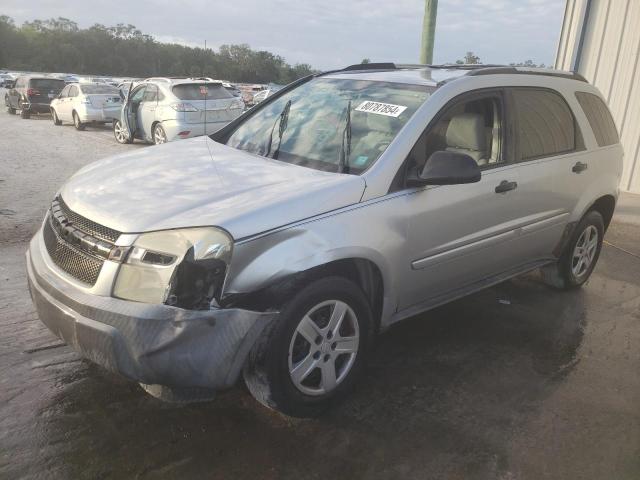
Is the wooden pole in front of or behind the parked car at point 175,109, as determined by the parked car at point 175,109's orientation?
behind

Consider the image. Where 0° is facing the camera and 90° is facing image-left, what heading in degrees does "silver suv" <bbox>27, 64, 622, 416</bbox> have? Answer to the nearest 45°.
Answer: approximately 45°

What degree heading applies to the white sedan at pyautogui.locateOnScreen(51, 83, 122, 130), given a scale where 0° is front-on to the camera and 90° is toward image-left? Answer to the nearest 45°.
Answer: approximately 135°

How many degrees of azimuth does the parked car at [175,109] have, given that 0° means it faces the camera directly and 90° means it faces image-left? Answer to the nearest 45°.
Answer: approximately 135°

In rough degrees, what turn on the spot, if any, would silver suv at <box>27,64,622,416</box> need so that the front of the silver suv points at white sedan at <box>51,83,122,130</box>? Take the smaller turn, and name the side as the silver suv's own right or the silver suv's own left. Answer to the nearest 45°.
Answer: approximately 90° to the silver suv's own right
